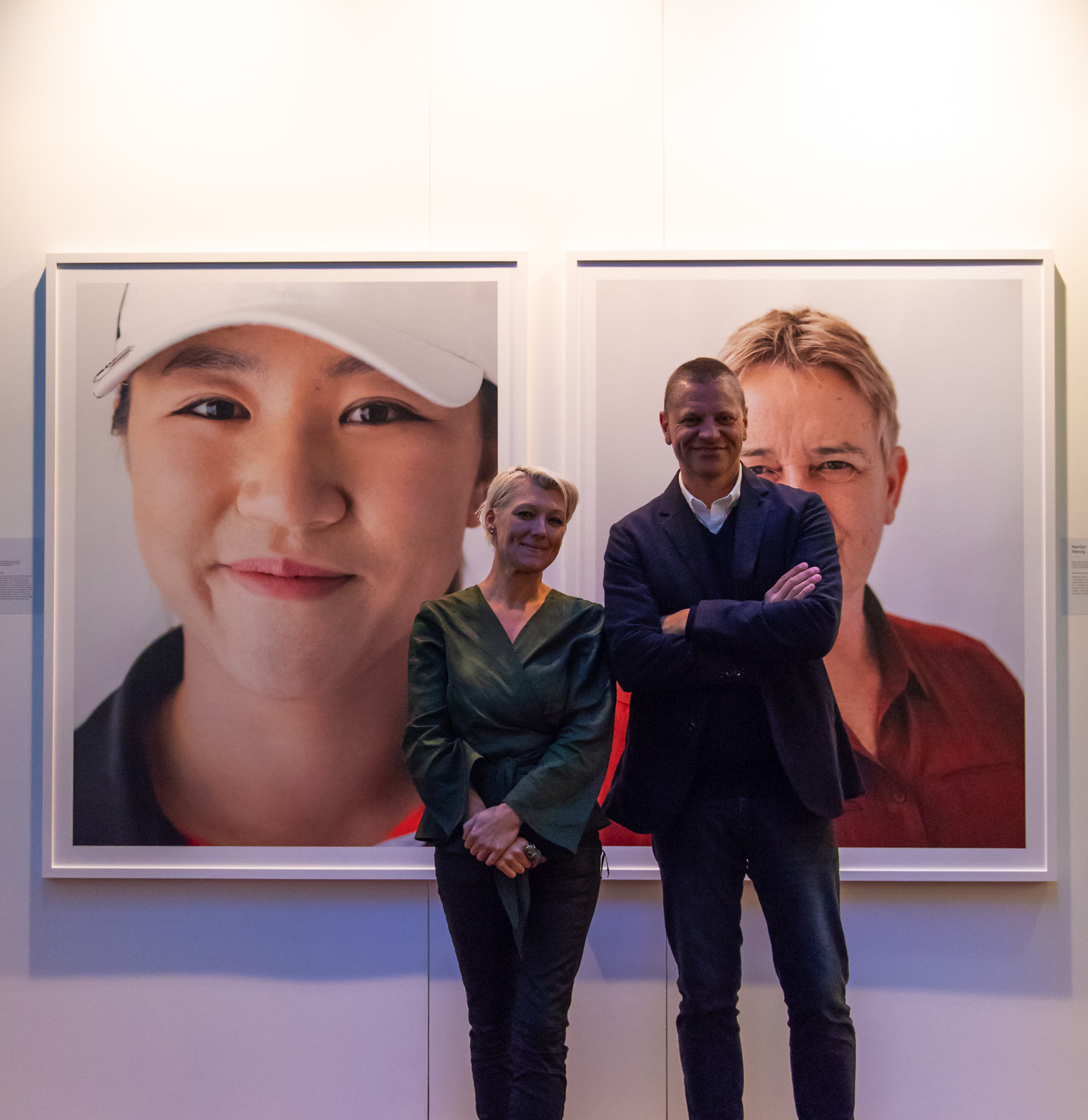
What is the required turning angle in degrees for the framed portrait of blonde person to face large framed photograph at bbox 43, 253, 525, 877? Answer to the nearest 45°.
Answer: approximately 90° to its right

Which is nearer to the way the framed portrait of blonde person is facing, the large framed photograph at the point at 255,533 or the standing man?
the standing man

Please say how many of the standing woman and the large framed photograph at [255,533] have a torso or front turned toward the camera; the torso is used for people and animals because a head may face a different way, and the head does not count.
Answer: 2
